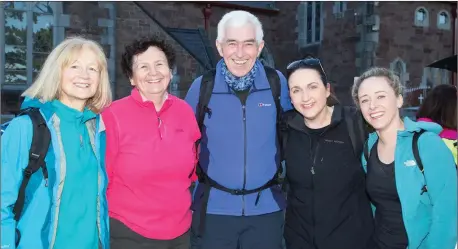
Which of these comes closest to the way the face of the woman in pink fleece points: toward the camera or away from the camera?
toward the camera

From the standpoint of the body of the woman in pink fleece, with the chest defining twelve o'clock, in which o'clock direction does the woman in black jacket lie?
The woman in black jacket is roughly at 9 o'clock from the woman in pink fleece.

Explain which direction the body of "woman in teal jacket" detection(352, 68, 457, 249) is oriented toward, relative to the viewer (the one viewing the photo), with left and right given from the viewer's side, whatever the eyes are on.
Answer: facing the viewer and to the left of the viewer

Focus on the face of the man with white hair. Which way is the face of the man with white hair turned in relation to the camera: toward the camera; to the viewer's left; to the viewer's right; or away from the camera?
toward the camera

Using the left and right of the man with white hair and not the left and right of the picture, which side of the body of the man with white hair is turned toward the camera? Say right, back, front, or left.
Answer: front

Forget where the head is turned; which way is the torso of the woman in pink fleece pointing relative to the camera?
toward the camera

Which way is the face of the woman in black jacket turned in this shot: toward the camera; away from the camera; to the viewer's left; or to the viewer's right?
toward the camera

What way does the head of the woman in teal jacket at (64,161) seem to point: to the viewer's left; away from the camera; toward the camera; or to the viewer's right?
toward the camera

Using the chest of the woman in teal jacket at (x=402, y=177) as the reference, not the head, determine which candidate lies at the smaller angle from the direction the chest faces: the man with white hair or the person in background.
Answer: the man with white hair

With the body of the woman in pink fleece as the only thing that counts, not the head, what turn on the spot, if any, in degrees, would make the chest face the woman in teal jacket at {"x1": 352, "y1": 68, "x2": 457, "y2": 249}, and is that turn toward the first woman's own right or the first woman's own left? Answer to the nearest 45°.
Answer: approximately 90° to the first woman's own left
